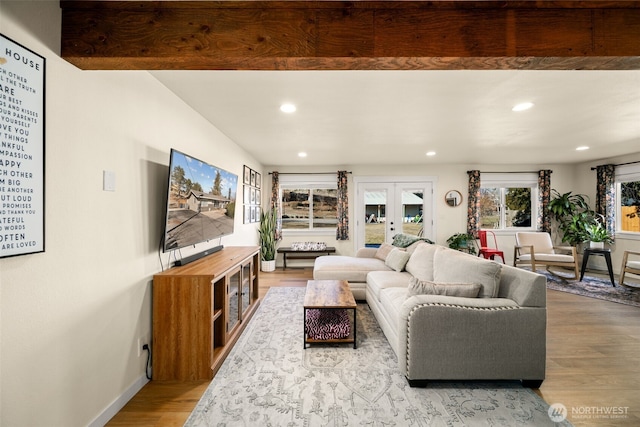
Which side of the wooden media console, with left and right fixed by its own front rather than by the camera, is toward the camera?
right

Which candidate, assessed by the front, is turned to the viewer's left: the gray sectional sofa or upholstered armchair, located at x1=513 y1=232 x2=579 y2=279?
the gray sectional sofa

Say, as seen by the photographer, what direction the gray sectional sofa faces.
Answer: facing to the left of the viewer

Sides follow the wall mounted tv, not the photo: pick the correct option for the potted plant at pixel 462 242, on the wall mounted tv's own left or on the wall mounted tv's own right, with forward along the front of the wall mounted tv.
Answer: on the wall mounted tv's own left

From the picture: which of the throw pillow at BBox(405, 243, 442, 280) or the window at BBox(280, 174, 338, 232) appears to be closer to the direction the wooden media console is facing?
the throw pillow

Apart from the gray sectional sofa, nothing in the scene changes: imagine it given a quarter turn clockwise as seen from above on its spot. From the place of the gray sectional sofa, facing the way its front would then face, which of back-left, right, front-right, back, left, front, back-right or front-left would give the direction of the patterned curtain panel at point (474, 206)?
front

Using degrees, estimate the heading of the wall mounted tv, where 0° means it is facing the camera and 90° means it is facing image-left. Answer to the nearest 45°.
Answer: approximately 315°

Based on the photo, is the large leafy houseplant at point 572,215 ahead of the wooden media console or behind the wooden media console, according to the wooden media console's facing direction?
ahead

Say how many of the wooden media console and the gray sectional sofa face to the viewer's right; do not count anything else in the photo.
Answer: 1

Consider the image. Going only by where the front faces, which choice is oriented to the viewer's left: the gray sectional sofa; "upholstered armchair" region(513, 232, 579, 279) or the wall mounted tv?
the gray sectional sofa

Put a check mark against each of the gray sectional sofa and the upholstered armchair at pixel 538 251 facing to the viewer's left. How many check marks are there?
1

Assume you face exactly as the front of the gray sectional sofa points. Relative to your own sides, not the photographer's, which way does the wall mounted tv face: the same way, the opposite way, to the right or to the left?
the opposite way

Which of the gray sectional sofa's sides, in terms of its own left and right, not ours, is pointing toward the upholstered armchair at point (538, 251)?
right

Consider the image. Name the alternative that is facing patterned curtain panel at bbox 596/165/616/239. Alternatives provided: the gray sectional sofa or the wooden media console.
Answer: the wooden media console
